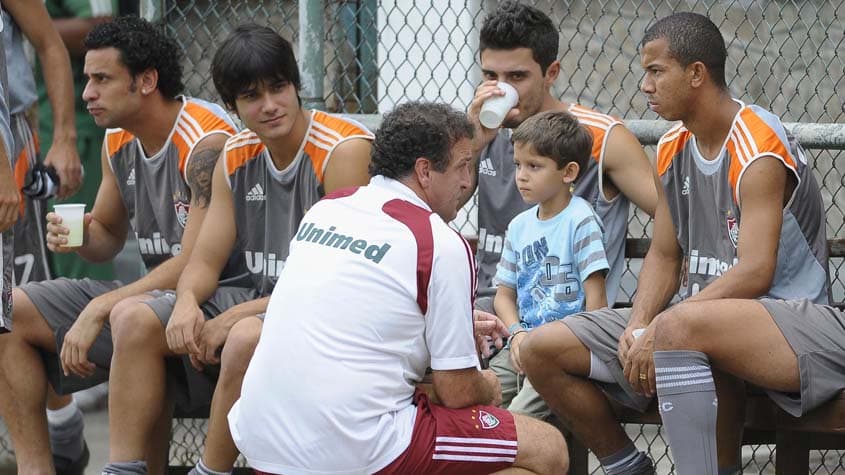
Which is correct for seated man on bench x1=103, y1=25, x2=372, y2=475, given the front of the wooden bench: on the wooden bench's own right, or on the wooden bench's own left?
on the wooden bench's own right

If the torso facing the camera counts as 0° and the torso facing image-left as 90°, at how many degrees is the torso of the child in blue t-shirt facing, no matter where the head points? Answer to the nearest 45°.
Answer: approximately 45°

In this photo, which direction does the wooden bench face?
toward the camera

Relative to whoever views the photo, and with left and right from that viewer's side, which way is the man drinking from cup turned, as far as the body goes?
facing the viewer and to the left of the viewer

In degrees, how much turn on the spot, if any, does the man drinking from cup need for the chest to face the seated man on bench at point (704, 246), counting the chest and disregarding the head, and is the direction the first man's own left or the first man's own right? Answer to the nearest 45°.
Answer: approximately 90° to the first man's own left

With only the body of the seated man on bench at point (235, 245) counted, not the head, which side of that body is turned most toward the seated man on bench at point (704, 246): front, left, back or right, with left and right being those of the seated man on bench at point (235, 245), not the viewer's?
left

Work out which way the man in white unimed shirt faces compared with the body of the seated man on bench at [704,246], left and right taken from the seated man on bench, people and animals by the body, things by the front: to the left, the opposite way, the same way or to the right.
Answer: the opposite way

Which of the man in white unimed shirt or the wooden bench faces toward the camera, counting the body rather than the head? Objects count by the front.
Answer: the wooden bench

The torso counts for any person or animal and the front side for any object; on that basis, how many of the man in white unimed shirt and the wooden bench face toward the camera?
1

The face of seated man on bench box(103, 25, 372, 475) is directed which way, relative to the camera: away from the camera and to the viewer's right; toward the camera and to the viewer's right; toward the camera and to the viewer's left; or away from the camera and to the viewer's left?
toward the camera and to the viewer's right

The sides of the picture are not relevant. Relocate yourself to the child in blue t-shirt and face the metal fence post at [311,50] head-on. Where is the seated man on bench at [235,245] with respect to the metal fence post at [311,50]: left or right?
left

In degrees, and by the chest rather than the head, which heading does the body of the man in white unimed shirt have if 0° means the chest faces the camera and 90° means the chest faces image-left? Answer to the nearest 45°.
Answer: approximately 225°

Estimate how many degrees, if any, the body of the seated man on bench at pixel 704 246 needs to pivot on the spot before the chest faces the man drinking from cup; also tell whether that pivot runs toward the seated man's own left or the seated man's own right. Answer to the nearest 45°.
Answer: approximately 90° to the seated man's own right
